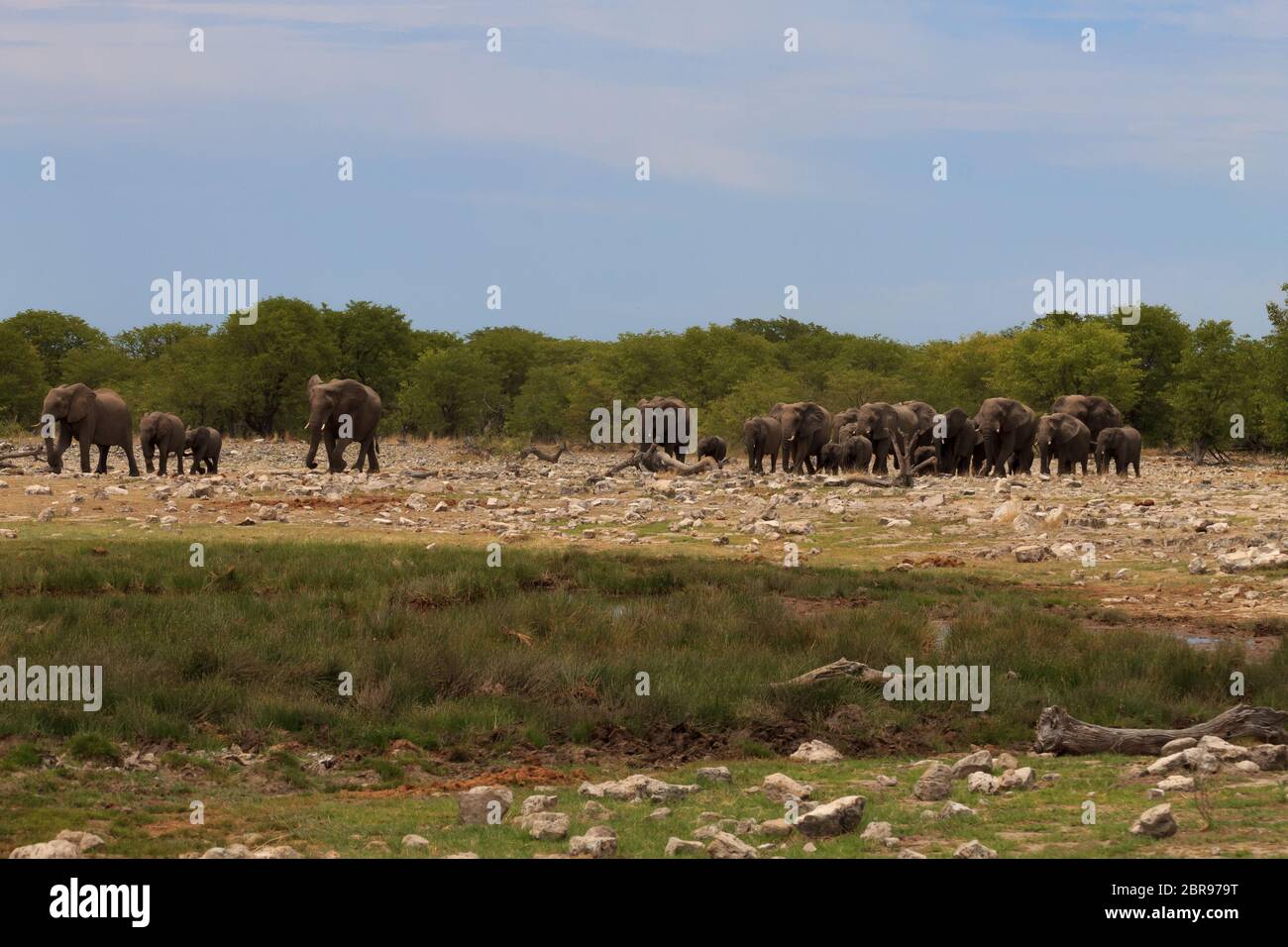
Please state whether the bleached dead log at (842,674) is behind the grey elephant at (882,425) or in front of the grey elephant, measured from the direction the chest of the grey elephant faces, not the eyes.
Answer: in front

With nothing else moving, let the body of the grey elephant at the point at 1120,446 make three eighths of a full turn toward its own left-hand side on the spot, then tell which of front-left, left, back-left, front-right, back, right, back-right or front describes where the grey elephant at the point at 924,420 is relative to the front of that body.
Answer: back

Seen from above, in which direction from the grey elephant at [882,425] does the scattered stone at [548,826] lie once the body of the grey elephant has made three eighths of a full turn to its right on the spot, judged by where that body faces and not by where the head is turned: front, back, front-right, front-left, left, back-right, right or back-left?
back

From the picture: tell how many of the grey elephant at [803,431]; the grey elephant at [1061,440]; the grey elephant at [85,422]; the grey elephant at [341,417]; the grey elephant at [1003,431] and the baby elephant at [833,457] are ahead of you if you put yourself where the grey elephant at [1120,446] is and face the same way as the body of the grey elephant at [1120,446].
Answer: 6

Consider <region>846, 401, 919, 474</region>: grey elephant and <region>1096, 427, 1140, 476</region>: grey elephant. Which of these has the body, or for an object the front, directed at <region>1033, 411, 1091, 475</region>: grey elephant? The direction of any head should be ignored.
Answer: <region>1096, 427, 1140, 476</region>: grey elephant

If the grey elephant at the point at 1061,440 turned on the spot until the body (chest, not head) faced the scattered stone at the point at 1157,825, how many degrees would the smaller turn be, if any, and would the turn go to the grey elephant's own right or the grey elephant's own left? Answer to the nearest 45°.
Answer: approximately 45° to the grey elephant's own left

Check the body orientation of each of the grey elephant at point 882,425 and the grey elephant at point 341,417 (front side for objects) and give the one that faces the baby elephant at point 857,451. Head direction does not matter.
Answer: the grey elephant at point 882,425

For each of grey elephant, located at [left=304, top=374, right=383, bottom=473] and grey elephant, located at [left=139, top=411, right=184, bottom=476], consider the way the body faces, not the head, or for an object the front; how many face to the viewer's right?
0

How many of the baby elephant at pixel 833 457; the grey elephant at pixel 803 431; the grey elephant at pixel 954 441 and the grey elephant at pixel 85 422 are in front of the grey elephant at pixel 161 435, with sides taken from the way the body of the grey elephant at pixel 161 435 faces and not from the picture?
1

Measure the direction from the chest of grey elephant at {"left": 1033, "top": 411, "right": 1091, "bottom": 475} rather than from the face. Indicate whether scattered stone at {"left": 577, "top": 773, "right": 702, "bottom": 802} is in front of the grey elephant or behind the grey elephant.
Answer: in front

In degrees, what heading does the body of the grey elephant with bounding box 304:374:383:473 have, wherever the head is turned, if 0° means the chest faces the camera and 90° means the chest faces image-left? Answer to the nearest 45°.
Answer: approximately 45°
